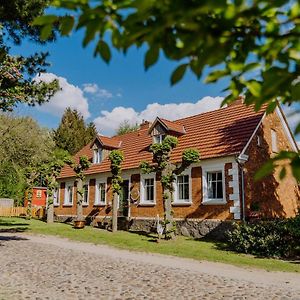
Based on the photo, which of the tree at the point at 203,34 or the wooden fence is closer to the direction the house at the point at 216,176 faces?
the tree

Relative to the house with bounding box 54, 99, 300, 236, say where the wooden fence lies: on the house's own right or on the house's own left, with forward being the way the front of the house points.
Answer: on the house's own right

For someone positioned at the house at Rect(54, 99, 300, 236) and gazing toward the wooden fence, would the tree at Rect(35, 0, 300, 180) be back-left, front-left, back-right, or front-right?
back-left

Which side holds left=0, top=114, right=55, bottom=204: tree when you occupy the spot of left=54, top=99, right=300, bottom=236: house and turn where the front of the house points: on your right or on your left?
on your right

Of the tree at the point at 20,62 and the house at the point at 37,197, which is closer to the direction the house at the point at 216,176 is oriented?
the tree

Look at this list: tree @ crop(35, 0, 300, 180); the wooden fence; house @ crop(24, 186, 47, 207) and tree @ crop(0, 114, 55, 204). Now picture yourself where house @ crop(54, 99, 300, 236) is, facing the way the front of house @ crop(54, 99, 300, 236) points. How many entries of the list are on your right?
3

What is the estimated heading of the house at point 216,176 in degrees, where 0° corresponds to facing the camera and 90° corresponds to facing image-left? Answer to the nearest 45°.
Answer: approximately 45°

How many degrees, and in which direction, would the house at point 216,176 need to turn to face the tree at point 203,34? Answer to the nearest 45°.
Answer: approximately 45° to its left

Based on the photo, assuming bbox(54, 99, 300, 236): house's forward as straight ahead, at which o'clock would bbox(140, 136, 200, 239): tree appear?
The tree is roughly at 12 o'clock from the house.

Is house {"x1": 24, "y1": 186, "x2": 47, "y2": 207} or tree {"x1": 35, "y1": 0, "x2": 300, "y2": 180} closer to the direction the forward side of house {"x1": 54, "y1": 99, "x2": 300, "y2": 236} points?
the tree

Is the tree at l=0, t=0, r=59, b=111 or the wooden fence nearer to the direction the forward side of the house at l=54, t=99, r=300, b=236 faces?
the tree

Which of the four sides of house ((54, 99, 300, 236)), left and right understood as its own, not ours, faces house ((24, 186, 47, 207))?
right

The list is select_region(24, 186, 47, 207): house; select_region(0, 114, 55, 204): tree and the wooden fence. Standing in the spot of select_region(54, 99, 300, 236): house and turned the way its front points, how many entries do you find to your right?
3
